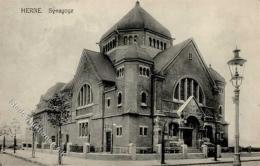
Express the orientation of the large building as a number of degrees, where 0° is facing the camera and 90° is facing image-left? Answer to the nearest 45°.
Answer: approximately 315°

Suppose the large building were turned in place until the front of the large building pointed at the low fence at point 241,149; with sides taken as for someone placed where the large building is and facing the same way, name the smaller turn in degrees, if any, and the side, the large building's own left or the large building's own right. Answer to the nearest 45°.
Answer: approximately 45° to the large building's own left
